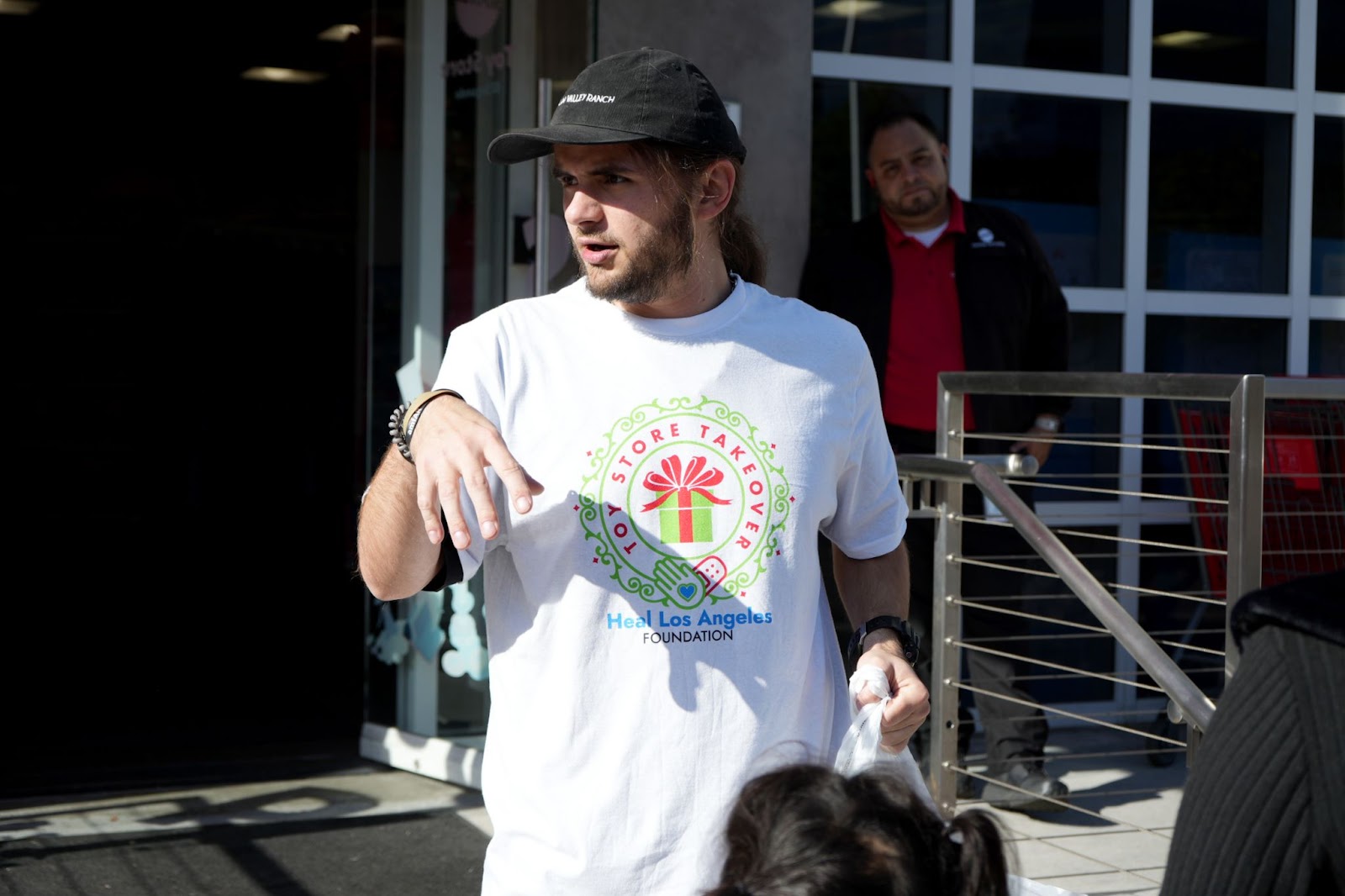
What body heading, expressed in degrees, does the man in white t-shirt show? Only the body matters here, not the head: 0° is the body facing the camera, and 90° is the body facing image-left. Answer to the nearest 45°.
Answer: approximately 0°

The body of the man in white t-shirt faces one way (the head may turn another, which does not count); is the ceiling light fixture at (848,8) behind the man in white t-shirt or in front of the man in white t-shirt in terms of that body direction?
behind

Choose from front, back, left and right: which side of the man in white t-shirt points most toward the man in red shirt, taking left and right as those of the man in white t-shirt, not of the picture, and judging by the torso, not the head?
back

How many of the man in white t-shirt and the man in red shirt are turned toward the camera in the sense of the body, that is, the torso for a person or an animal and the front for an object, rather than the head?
2

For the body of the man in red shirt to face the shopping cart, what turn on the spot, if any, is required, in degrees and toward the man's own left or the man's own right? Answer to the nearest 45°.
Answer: approximately 135° to the man's own left

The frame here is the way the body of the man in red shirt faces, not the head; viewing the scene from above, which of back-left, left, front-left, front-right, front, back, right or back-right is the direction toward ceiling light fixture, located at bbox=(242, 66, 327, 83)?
back-right

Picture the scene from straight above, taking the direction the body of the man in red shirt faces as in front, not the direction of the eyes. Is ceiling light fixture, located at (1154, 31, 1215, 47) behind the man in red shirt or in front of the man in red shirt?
behind

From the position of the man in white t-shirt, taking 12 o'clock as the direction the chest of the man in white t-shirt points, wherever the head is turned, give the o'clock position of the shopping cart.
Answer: The shopping cart is roughly at 7 o'clock from the man in white t-shirt.

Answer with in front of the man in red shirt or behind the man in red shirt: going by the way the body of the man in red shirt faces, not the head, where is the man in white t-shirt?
in front
